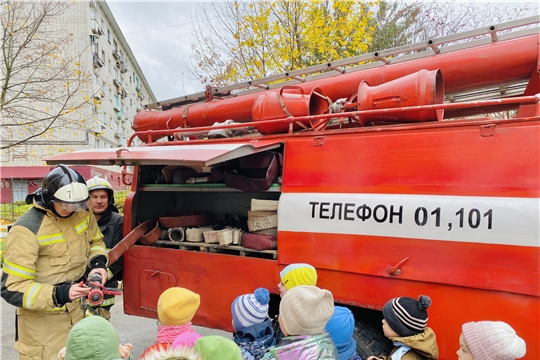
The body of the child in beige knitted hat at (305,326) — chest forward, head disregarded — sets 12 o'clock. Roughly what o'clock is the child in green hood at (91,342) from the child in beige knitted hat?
The child in green hood is roughly at 10 o'clock from the child in beige knitted hat.

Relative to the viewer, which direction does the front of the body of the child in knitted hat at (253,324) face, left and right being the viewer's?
facing away from the viewer and to the left of the viewer

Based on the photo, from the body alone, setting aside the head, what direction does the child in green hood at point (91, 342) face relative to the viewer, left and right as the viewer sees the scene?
facing away from the viewer

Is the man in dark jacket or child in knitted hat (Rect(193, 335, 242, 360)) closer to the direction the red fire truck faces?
the child in knitted hat

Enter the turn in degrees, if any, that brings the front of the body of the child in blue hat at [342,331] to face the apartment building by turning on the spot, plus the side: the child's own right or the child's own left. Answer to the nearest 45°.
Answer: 0° — they already face it

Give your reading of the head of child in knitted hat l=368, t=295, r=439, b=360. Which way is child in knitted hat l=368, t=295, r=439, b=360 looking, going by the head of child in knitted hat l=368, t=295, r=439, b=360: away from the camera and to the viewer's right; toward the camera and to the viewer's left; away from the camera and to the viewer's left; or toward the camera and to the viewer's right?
away from the camera and to the viewer's left
